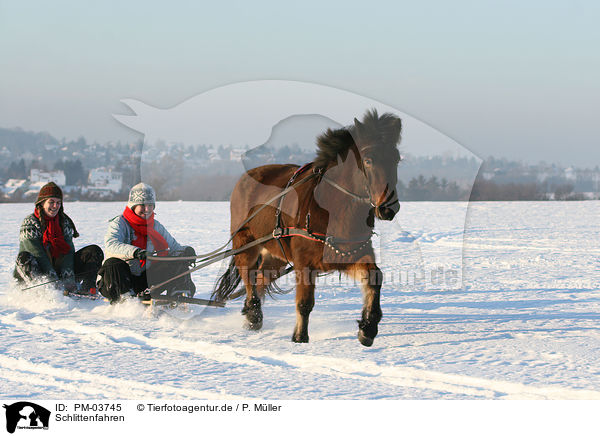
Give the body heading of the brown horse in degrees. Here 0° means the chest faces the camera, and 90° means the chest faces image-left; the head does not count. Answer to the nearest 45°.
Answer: approximately 315°
